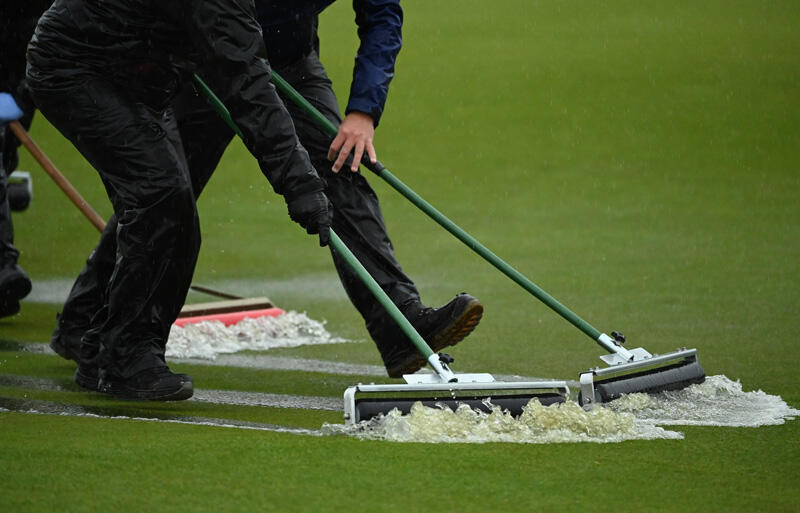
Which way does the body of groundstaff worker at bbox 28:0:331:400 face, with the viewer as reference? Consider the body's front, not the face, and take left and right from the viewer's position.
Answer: facing to the right of the viewer

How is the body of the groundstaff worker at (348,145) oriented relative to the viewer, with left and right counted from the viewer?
facing to the right of the viewer

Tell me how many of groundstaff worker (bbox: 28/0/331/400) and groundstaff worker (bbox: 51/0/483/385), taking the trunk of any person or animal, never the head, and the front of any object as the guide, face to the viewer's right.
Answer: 2
